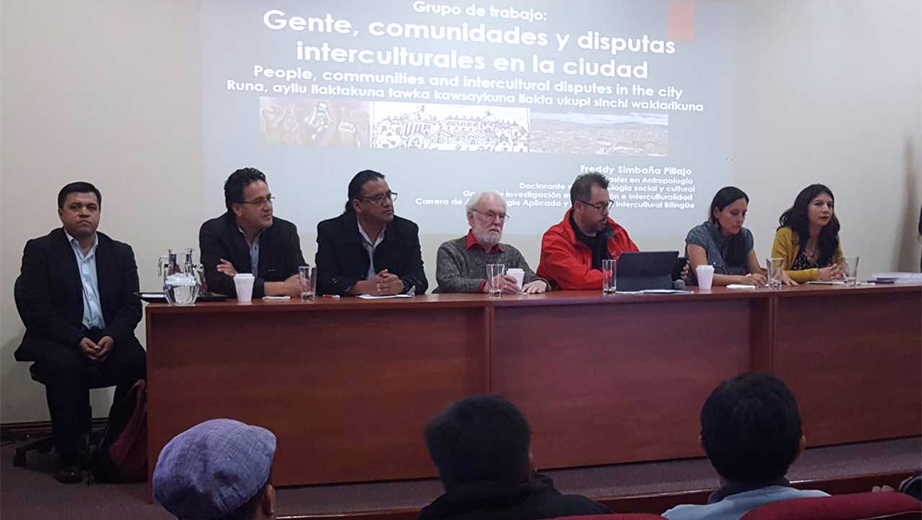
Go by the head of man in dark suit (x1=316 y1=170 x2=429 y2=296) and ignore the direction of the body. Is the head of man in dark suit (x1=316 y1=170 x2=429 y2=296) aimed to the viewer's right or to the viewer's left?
to the viewer's right

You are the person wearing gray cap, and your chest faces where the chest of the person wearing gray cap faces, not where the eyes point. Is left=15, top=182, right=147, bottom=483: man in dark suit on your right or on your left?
on your left

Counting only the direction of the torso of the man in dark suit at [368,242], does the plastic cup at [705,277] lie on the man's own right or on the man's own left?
on the man's own left

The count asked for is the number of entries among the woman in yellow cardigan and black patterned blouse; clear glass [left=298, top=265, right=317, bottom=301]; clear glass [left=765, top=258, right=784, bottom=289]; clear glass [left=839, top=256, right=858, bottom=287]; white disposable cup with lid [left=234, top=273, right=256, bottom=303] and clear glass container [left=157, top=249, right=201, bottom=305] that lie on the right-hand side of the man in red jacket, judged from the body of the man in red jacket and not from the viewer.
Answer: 3

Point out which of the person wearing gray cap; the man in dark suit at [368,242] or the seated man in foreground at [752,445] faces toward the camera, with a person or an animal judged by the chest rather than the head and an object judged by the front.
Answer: the man in dark suit

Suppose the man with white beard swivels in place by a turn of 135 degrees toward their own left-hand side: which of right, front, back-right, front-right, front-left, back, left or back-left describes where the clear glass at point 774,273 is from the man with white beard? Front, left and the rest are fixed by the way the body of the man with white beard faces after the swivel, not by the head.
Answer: right

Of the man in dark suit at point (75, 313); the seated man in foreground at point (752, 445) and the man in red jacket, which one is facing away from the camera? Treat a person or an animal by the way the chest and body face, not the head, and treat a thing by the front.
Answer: the seated man in foreground

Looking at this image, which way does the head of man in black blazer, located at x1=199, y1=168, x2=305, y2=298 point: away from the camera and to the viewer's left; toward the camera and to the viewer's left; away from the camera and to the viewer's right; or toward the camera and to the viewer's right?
toward the camera and to the viewer's right

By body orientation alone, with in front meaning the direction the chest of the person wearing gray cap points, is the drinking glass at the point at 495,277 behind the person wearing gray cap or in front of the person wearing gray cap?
in front

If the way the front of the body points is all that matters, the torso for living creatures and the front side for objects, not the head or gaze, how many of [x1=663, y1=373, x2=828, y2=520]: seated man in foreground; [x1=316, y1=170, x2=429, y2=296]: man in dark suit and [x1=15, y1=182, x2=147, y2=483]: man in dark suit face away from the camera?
1

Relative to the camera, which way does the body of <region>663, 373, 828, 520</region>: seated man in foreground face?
away from the camera

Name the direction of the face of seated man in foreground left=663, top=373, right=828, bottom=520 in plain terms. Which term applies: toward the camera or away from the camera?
away from the camera

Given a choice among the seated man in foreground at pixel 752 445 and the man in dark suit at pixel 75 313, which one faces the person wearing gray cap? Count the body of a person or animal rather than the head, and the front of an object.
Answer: the man in dark suit
